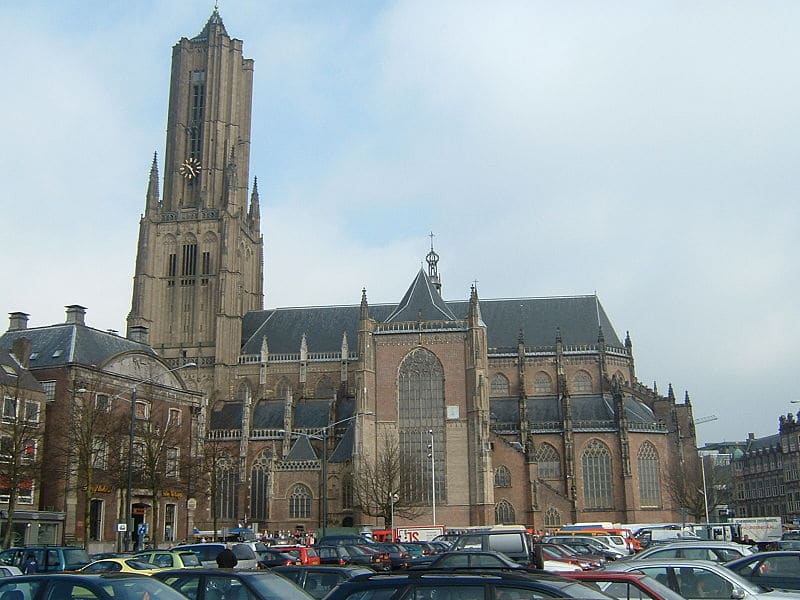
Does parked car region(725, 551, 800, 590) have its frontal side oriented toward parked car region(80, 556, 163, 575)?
yes

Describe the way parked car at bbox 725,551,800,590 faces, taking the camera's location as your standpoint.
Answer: facing to the left of the viewer

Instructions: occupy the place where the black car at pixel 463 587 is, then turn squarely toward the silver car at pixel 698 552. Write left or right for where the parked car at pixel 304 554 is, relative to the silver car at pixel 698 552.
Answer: left

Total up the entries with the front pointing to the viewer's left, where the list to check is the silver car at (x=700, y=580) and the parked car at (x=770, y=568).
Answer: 1

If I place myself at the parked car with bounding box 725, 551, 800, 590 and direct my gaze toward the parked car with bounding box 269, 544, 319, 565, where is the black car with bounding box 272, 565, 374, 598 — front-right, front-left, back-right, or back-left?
front-left

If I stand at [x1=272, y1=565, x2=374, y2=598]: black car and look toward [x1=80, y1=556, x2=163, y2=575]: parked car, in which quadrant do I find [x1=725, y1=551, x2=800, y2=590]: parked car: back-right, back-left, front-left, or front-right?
back-right
